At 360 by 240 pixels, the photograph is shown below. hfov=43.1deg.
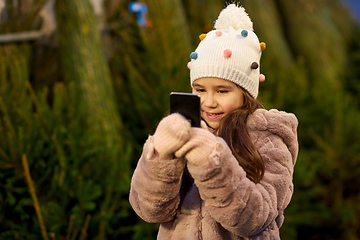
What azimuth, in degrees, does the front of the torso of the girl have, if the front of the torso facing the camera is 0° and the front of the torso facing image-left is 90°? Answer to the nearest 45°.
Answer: approximately 45°

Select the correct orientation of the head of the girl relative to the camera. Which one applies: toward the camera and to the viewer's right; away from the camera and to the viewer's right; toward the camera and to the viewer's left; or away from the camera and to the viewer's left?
toward the camera and to the viewer's left
